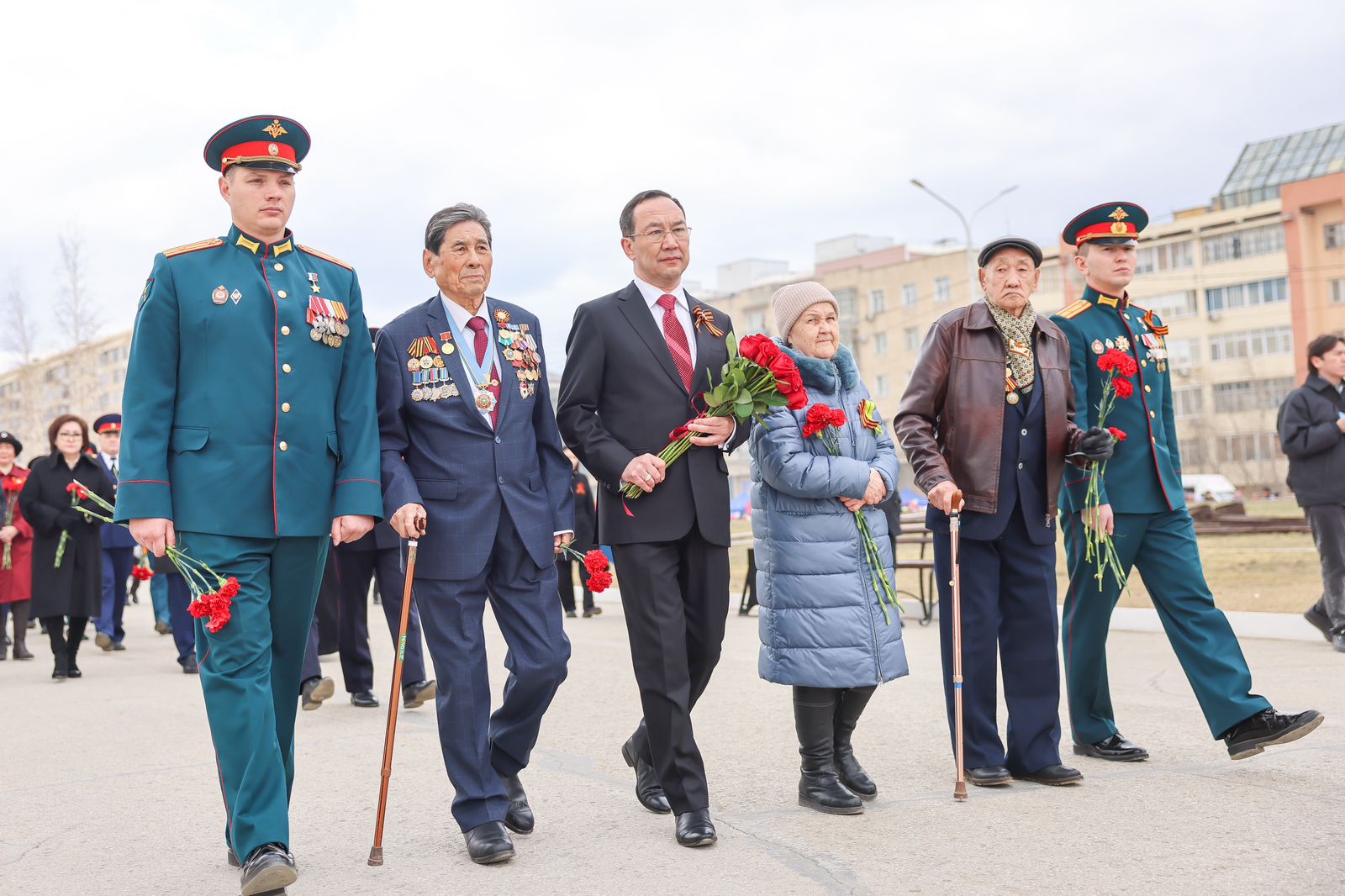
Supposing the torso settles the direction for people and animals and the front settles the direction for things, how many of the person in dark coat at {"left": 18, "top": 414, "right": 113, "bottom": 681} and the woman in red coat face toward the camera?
2

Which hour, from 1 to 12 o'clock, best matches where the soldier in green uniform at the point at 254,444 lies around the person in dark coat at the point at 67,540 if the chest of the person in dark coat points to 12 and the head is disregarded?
The soldier in green uniform is roughly at 12 o'clock from the person in dark coat.

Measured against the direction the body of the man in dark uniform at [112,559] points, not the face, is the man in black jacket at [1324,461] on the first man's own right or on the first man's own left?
on the first man's own left

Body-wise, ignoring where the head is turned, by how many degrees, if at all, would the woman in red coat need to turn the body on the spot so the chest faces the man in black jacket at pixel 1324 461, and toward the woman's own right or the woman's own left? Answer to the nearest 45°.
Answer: approximately 45° to the woman's own left

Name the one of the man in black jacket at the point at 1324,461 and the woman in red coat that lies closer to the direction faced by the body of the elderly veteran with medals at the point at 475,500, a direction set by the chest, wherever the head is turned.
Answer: the man in black jacket

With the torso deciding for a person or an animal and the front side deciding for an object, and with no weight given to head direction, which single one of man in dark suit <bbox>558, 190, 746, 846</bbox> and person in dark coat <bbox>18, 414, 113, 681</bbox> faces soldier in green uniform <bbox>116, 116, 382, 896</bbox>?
the person in dark coat

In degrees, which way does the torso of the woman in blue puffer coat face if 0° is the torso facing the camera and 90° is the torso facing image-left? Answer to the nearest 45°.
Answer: approximately 315°

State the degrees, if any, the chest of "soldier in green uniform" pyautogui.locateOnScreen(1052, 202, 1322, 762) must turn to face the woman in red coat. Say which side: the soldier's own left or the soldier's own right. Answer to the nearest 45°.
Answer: approximately 135° to the soldier's own right

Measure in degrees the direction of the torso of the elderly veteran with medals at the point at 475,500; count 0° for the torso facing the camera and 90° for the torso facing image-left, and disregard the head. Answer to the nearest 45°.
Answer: approximately 315°

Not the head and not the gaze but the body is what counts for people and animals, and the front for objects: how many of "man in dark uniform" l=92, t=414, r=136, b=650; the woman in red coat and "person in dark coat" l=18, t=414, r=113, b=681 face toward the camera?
3

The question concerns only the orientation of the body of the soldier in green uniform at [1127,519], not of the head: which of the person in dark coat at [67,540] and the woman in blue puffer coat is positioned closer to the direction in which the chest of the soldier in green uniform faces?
the woman in blue puffer coat

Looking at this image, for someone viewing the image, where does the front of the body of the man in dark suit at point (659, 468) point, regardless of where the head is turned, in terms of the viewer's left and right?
facing the viewer and to the right of the viewer
